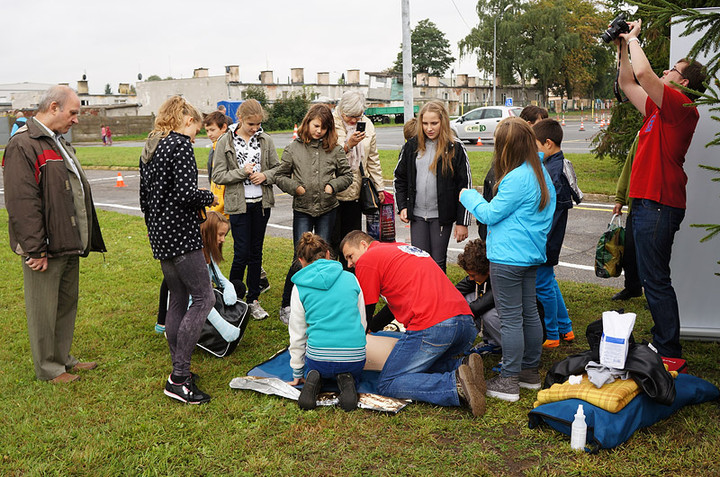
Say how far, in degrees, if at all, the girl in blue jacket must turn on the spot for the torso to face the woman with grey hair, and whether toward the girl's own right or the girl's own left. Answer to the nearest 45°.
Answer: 0° — they already face them

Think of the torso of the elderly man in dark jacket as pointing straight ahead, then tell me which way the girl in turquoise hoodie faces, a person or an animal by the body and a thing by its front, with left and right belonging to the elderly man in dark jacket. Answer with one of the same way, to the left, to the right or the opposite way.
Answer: to the left

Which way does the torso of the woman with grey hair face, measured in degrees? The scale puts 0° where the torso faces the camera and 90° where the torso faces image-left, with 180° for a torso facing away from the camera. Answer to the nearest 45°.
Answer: approximately 0°

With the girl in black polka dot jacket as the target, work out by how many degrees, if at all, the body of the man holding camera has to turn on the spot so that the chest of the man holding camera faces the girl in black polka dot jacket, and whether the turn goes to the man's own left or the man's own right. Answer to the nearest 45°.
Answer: approximately 45° to the man's own left

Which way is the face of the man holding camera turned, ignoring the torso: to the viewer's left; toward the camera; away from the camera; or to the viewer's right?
to the viewer's left

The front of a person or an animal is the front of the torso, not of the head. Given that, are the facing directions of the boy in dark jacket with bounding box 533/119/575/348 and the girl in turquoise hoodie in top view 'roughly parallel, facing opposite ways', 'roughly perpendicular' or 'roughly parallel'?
roughly perpendicular

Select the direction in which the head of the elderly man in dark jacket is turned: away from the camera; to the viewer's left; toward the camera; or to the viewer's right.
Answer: to the viewer's right

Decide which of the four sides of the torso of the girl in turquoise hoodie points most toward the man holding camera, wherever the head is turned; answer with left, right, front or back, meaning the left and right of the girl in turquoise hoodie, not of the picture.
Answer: right

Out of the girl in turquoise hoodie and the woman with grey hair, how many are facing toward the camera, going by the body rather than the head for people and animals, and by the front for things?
1

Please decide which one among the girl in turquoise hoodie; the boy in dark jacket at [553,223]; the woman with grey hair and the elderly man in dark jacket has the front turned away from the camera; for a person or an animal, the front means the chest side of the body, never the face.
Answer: the girl in turquoise hoodie

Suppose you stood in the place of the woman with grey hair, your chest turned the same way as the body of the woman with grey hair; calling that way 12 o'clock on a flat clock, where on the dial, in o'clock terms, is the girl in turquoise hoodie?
The girl in turquoise hoodie is roughly at 12 o'clock from the woman with grey hair.

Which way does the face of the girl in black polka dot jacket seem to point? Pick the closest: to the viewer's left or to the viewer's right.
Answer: to the viewer's right

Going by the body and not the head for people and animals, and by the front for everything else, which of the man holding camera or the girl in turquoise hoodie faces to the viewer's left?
the man holding camera

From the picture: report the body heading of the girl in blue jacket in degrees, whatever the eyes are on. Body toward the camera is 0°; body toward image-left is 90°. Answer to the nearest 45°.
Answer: approximately 135°

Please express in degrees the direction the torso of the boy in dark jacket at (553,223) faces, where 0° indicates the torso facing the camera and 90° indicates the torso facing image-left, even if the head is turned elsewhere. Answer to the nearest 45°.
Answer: approximately 90°

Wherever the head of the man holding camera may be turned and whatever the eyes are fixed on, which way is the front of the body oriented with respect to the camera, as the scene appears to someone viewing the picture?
to the viewer's left

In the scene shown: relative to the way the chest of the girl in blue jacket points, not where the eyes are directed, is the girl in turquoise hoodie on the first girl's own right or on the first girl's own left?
on the first girl's own left
